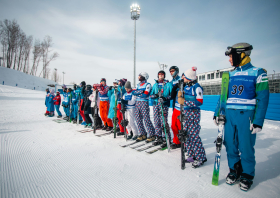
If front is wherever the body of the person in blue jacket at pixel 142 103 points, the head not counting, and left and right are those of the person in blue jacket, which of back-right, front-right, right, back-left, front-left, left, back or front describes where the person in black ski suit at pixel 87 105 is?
right

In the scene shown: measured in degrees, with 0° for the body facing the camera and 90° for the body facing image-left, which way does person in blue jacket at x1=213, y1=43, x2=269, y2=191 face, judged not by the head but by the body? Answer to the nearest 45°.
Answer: approximately 45°

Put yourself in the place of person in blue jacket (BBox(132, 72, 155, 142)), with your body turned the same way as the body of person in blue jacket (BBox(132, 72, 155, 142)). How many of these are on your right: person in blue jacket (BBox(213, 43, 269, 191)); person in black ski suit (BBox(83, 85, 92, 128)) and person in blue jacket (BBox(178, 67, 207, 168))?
1

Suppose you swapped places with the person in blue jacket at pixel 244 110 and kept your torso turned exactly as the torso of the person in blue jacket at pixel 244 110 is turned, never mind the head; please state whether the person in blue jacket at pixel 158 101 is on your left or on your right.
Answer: on your right

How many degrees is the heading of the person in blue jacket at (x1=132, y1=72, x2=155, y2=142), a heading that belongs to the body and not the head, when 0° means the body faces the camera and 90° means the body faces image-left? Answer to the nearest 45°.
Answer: approximately 45°

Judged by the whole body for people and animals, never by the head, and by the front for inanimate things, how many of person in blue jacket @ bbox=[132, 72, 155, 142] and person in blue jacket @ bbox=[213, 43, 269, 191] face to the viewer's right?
0

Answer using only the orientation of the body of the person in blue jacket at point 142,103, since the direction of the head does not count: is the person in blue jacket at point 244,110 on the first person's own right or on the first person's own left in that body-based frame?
on the first person's own left

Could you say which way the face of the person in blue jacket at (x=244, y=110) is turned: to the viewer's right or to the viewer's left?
to the viewer's left

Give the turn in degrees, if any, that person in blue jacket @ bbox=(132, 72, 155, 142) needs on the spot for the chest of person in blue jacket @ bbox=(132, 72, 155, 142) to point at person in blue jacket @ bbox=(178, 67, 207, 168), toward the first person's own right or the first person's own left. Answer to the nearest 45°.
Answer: approximately 90° to the first person's own left

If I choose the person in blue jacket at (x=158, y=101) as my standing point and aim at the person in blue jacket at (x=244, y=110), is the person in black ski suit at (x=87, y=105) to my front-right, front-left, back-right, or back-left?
back-right
